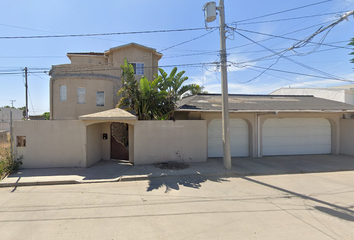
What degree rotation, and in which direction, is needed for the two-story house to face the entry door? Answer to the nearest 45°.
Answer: approximately 45° to its left

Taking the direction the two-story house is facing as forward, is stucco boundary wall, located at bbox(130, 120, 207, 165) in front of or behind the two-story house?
in front

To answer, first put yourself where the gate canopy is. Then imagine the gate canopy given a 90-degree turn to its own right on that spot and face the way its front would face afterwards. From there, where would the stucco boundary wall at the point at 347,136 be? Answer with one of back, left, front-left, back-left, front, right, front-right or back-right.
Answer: back

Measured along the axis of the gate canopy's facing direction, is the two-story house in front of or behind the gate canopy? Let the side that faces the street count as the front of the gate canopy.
behind

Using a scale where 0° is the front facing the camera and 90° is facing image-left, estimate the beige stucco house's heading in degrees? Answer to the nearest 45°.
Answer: approximately 0°

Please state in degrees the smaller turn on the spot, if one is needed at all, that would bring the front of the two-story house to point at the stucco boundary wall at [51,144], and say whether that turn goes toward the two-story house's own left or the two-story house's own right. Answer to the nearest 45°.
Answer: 0° — it already faces it

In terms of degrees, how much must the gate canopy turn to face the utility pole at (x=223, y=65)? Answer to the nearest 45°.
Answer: approximately 90° to its left

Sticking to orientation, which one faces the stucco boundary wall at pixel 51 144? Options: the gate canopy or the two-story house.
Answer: the two-story house

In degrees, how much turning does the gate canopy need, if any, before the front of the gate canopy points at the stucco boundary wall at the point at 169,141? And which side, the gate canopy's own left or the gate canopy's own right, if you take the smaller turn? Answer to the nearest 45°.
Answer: approximately 90° to the gate canopy's own left

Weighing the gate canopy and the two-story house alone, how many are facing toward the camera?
2

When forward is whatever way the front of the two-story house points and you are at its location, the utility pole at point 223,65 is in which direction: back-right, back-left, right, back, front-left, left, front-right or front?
front-left

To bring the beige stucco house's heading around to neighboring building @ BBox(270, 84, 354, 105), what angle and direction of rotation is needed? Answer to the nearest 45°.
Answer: approximately 135° to its left
